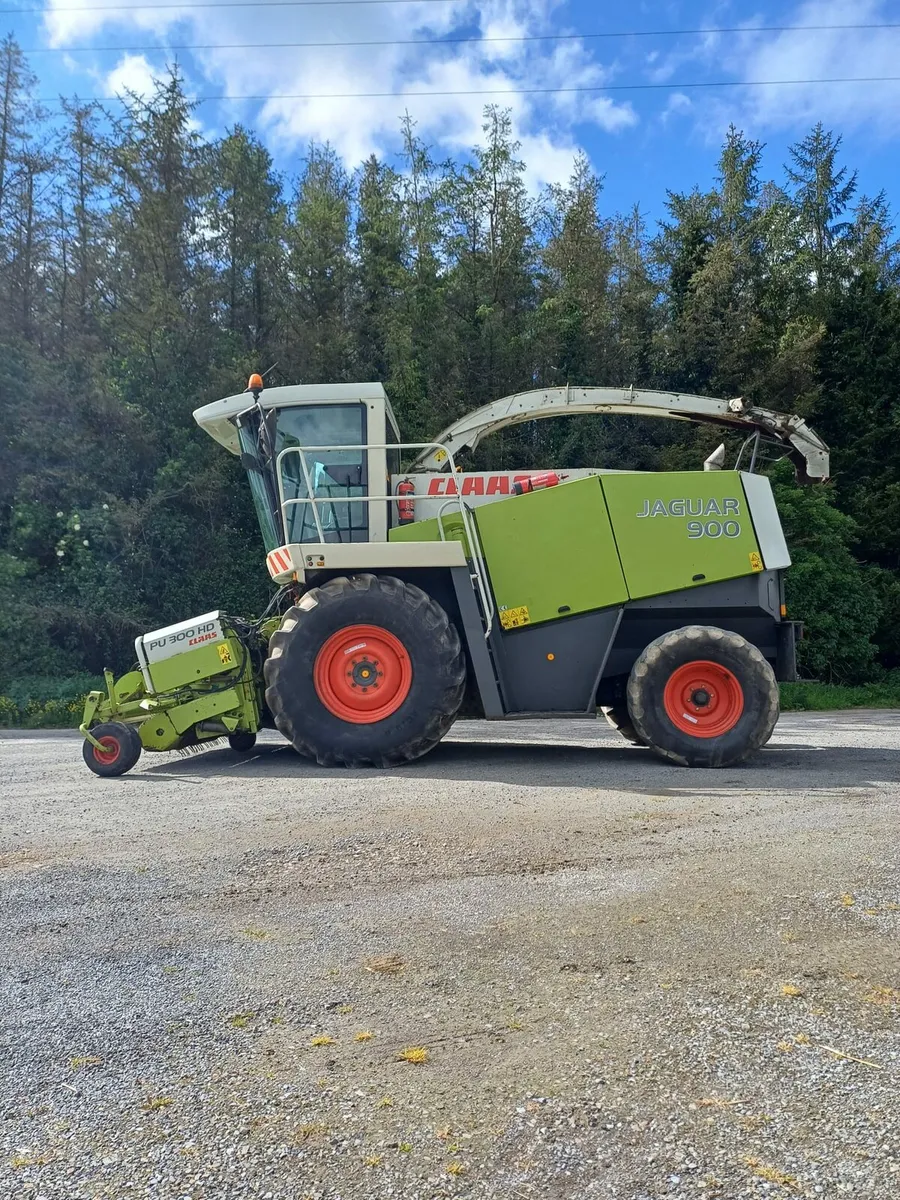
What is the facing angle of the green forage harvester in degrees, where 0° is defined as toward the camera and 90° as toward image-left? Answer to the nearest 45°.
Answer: approximately 90°
